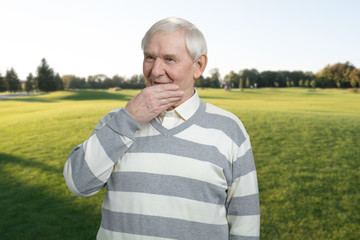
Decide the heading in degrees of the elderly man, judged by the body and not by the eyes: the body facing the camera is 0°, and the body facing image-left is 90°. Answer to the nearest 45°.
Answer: approximately 45°

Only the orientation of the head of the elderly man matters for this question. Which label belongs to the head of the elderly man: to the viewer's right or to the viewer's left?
to the viewer's left
